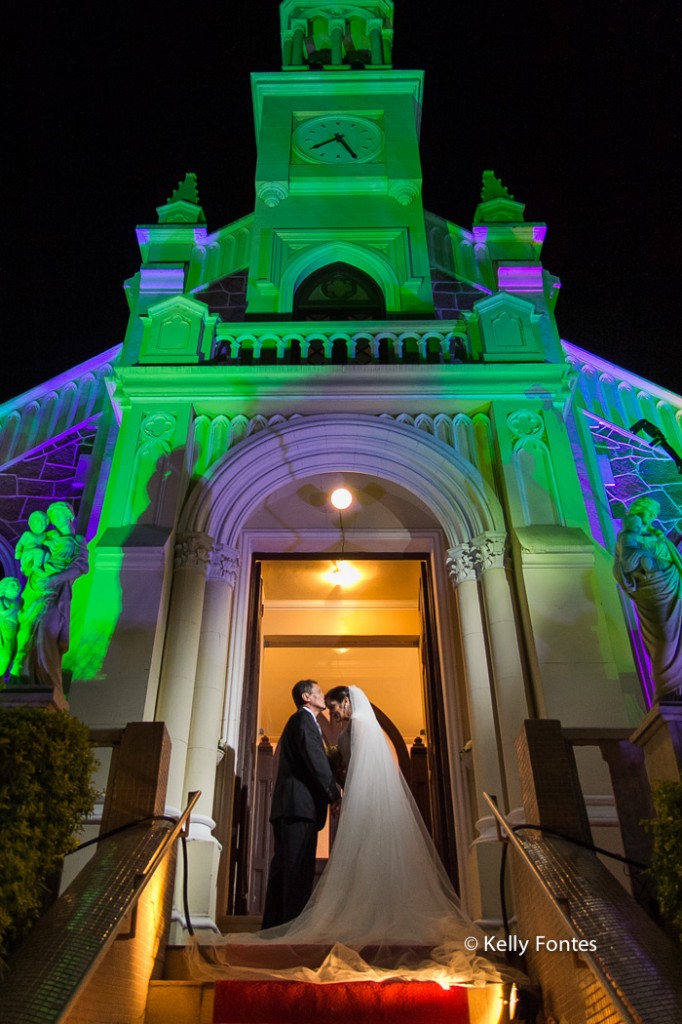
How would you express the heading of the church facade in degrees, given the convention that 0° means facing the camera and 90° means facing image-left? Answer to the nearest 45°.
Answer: approximately 0°

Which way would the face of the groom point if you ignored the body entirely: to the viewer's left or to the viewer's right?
to the viewer's right

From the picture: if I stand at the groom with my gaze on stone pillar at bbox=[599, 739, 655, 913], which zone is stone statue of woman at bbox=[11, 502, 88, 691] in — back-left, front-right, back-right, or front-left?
back-right

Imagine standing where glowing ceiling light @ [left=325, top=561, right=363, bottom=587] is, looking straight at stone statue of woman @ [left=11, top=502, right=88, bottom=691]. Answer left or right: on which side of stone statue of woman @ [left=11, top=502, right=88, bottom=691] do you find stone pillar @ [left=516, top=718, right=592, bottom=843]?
left

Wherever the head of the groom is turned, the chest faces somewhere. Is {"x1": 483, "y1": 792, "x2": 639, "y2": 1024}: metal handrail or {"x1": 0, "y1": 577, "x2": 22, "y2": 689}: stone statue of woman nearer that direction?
the metal handrail

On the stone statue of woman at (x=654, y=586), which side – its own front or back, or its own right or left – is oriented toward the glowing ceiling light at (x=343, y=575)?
right

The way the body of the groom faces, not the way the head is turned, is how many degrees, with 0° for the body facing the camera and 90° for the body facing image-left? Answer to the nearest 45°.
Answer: approximately 270°
